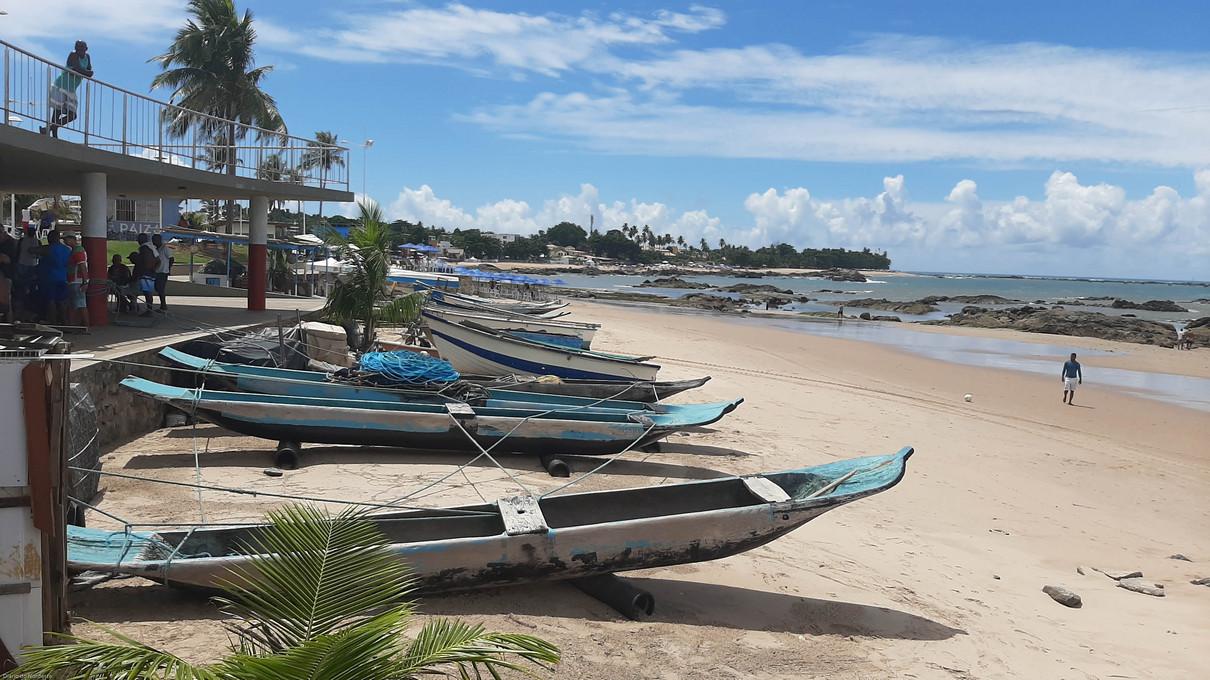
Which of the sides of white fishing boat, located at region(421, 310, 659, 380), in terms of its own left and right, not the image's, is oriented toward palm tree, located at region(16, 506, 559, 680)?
left

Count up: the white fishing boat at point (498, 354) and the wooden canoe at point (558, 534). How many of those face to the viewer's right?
1

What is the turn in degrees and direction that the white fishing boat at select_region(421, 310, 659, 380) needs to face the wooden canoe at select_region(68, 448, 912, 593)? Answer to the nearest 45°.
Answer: approximately 90° to its left

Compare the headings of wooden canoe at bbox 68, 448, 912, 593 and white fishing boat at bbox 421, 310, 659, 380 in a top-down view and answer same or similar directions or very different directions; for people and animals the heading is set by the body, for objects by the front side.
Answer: very different directions

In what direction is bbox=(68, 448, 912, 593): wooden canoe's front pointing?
to the viewer's right

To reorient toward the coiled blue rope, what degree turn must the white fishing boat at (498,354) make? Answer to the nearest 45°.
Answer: approximately 90° to its left

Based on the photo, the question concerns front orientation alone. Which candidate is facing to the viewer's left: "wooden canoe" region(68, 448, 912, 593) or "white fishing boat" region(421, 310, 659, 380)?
the white fishing boat

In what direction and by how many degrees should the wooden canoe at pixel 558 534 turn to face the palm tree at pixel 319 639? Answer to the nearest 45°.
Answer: approximately 90° to its right
